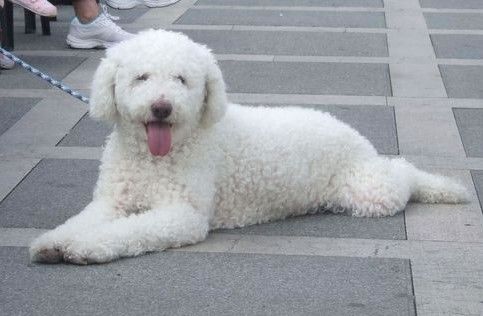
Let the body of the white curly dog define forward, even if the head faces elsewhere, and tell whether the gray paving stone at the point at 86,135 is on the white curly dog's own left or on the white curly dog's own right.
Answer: on the white curly dog's own right

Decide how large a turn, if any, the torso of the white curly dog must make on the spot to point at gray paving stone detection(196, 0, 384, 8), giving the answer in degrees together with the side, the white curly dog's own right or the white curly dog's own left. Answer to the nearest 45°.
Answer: approximately 135° to the white curly dog's own right

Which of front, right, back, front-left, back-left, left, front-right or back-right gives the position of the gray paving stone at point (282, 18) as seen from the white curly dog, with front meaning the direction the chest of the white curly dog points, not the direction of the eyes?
back-right

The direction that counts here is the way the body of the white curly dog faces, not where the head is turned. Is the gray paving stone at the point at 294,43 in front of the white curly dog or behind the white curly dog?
behind

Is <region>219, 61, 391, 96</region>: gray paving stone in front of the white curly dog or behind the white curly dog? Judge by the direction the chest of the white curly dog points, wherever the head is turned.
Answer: behind

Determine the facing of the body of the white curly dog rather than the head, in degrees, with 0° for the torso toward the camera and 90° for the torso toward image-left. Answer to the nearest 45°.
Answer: approximately 45°
